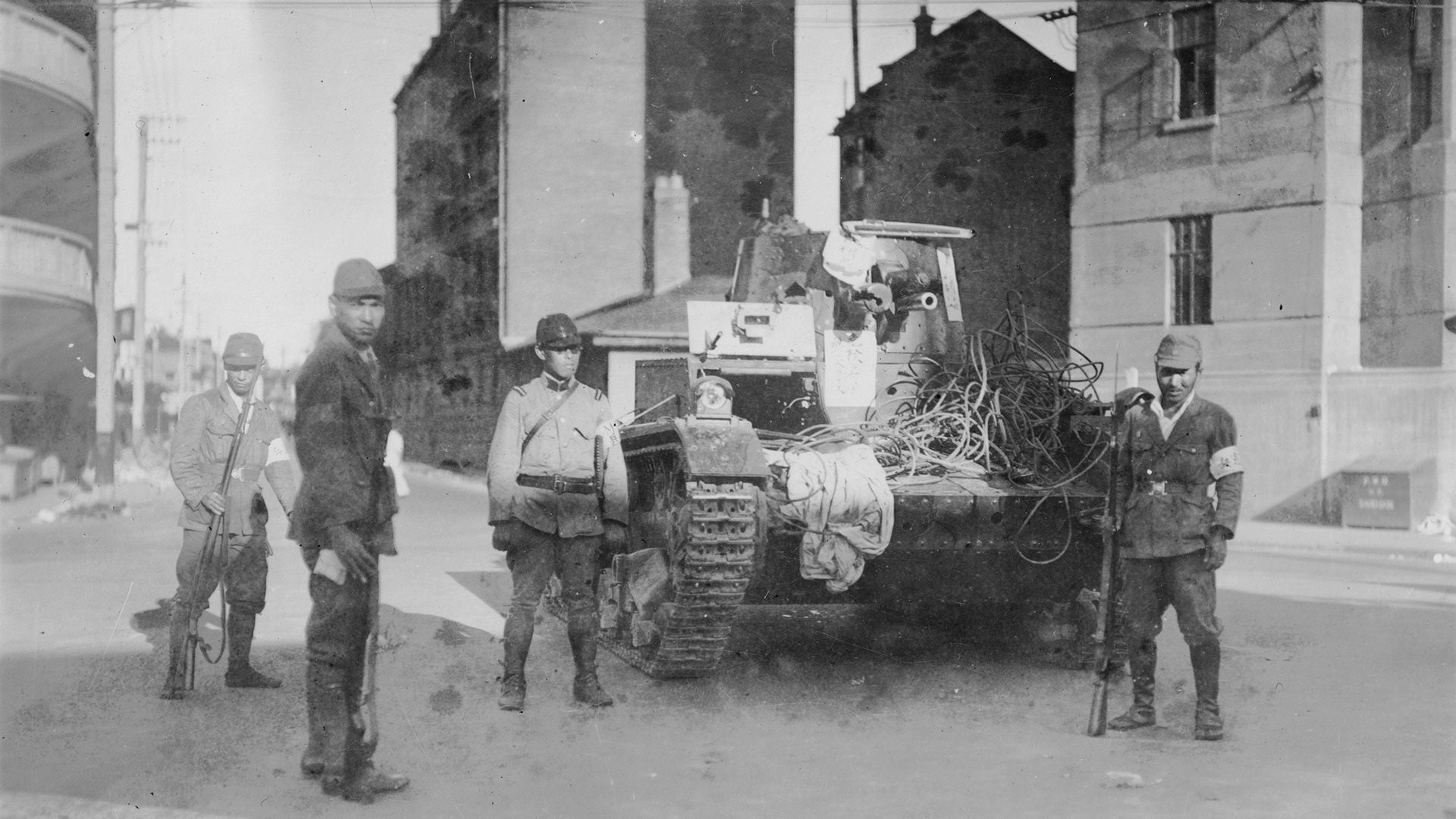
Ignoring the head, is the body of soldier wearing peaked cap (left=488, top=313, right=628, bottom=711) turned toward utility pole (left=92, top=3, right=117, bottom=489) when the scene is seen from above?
no

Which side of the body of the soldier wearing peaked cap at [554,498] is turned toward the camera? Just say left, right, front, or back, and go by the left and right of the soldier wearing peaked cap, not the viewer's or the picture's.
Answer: front

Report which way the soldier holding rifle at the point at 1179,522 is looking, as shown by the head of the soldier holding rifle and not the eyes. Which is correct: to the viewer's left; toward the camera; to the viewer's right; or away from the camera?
toward the camera

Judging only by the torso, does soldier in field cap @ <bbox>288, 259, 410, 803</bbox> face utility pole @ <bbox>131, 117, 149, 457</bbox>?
no

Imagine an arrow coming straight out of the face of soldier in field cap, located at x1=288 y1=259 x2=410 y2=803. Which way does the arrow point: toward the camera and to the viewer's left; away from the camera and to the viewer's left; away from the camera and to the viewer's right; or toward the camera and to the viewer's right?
toward the camera and to the viewer's right

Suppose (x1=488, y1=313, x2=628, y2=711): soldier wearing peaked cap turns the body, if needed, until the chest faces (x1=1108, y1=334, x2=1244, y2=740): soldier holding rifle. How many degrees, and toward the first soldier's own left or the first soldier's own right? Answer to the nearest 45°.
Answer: approximately 90° to the first soldier's own left

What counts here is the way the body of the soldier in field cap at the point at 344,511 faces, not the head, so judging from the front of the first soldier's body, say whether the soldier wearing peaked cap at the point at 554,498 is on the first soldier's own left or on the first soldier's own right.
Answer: on the first soldier's own left

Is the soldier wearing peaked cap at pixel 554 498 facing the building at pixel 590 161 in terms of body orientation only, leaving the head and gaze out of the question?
no

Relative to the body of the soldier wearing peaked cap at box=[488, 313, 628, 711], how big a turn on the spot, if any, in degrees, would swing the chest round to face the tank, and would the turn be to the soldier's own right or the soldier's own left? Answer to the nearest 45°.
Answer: approximately 90° to the soldier's own left

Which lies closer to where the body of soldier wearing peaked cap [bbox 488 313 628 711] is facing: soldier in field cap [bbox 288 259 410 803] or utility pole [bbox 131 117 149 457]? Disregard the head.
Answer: the soldier in field cap
